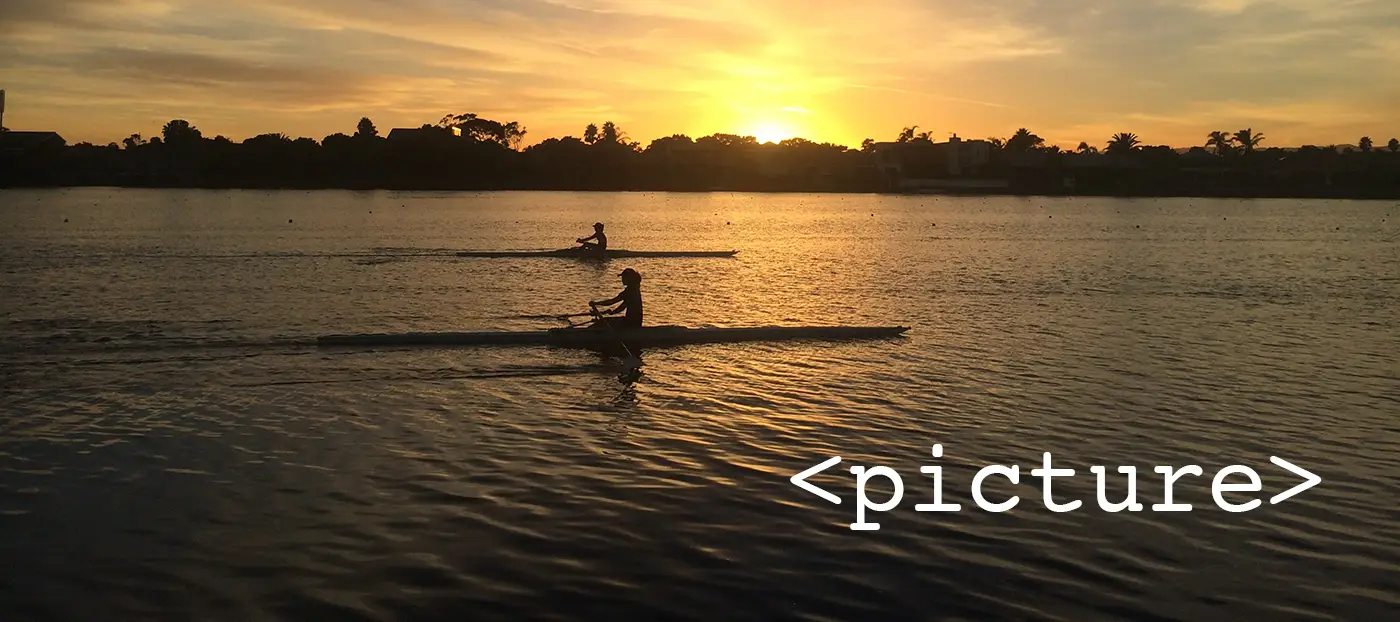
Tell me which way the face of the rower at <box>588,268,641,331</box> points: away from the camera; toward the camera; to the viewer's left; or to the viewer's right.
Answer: to the viewer's left

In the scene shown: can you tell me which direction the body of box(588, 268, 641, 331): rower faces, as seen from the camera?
to the viewer's left
